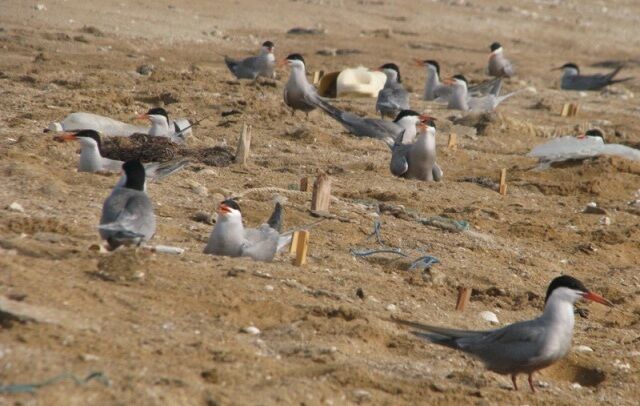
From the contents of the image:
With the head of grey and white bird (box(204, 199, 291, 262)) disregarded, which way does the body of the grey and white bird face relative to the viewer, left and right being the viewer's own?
facing the viewer and to the left of the viewer

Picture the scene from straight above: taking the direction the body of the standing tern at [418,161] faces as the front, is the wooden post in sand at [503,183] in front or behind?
in front

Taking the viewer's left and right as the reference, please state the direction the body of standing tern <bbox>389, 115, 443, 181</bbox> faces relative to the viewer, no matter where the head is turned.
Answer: facing the viewer and to the right of the viewer

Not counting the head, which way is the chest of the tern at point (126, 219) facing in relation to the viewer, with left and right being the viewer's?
facing away from the viewer

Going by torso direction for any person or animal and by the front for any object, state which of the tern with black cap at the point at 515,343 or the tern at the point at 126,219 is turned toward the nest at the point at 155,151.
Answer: the tern

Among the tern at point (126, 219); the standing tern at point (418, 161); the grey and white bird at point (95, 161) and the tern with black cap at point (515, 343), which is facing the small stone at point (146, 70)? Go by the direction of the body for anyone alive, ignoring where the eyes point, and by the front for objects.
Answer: the tern

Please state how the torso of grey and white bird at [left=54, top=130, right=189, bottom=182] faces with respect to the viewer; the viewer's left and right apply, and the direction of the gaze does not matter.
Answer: facing to the left of the viewer

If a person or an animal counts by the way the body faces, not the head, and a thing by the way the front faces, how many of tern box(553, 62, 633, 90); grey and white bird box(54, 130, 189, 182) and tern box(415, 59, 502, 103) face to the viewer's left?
3

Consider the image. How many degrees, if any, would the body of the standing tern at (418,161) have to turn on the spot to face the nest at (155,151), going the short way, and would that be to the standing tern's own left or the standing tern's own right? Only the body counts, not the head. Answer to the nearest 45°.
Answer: approximately 90° to the standing tern's own right

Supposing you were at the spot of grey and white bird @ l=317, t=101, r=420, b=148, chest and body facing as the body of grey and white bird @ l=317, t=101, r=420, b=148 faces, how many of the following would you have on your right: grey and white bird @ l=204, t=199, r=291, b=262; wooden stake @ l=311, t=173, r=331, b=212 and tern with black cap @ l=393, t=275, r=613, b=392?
3

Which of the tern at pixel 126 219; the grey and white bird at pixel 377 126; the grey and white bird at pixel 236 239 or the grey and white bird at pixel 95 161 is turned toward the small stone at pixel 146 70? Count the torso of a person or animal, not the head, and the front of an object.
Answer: the tern

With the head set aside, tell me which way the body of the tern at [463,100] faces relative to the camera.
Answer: to the viewer's left
